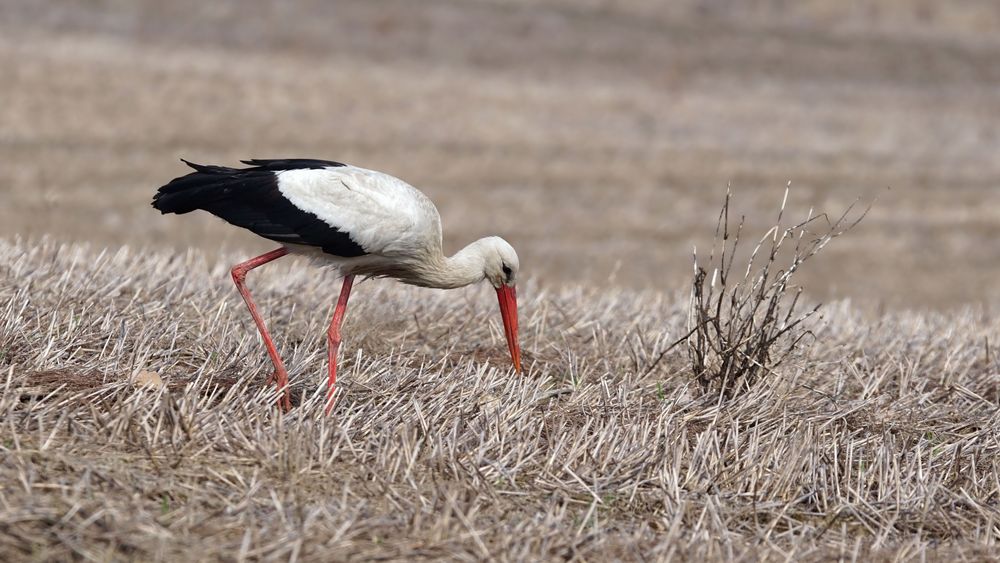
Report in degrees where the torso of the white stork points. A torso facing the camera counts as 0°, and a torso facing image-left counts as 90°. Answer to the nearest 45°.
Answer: approximately 270°
